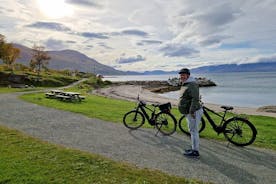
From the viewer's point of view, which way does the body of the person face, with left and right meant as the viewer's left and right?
facing to the left of the viewer

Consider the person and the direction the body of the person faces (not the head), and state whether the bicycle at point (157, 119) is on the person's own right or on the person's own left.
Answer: on the person's own right
